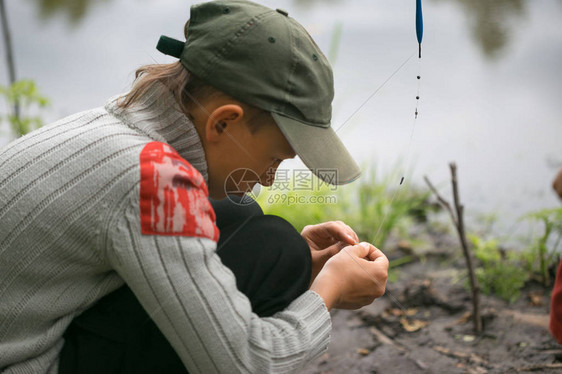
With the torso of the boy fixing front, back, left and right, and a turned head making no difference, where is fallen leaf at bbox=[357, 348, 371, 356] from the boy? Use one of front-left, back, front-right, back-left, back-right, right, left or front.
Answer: front-left

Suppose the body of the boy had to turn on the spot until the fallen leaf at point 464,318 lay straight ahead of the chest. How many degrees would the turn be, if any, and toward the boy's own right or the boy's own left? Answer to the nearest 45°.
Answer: approximately 45° to the boy's own left

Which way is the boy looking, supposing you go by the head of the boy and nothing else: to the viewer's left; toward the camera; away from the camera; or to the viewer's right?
to the viewer's right

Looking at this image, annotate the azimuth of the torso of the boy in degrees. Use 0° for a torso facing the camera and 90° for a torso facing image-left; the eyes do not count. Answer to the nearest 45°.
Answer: approximately 270°

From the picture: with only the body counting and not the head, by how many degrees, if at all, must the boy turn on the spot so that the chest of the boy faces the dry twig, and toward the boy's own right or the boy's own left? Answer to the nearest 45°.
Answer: approximately 45° to the boy's own left
